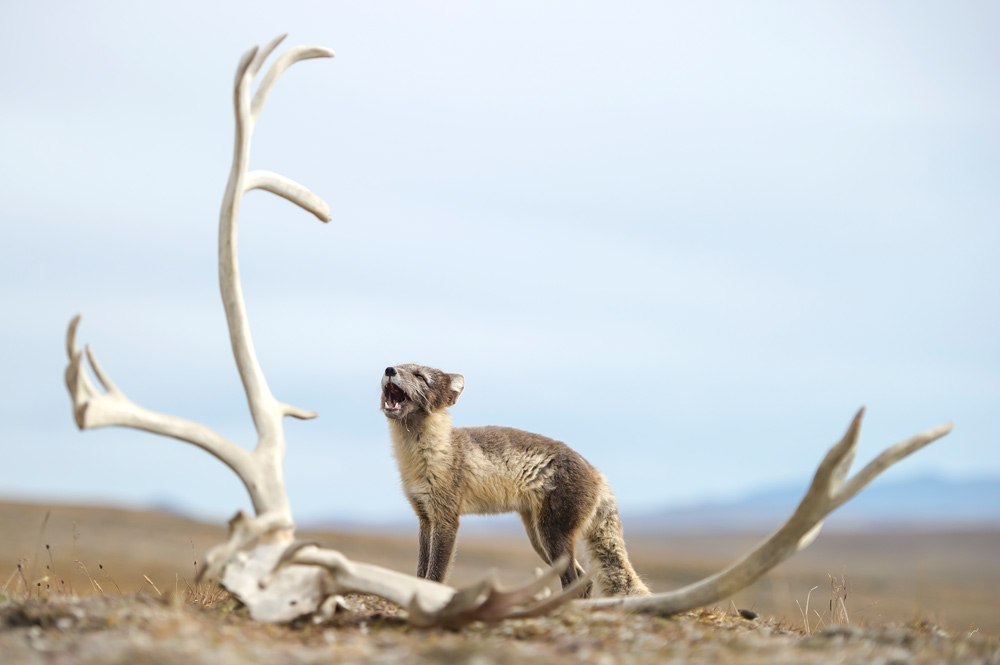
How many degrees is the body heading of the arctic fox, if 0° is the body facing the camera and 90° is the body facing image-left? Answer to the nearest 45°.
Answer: approximately 90°

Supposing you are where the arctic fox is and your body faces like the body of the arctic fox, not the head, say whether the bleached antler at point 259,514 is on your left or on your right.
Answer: on your left

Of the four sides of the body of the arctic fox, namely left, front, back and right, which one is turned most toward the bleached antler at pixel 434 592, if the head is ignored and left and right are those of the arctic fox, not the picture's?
left
